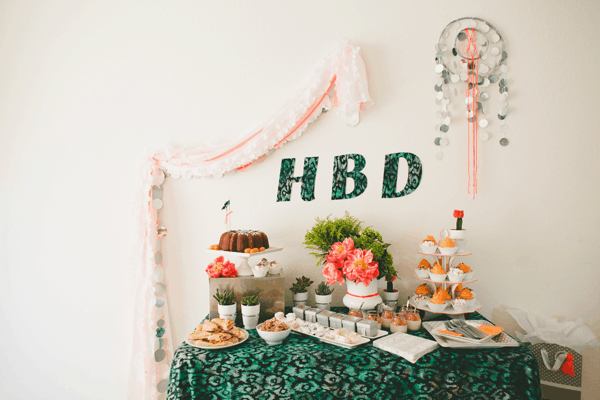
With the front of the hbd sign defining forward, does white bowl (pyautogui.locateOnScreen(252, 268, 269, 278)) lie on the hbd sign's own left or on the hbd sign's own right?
on the hbd sign's own right

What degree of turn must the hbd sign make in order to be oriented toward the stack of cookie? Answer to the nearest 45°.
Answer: approximately 45° to its right

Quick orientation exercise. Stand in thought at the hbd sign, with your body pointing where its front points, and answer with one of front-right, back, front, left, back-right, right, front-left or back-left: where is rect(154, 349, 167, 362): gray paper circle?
right

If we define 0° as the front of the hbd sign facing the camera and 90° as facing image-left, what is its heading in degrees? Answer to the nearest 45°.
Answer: approximately 0°

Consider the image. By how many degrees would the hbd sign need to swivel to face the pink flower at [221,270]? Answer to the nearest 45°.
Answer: approximately 45° to its right
